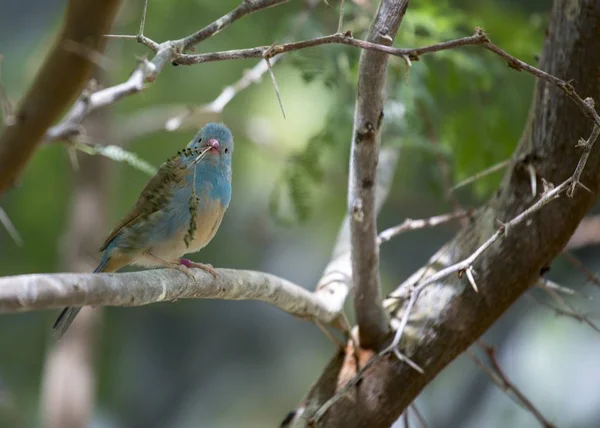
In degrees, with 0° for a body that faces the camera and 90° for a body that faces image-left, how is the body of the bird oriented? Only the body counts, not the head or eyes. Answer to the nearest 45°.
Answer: approximately 315°
